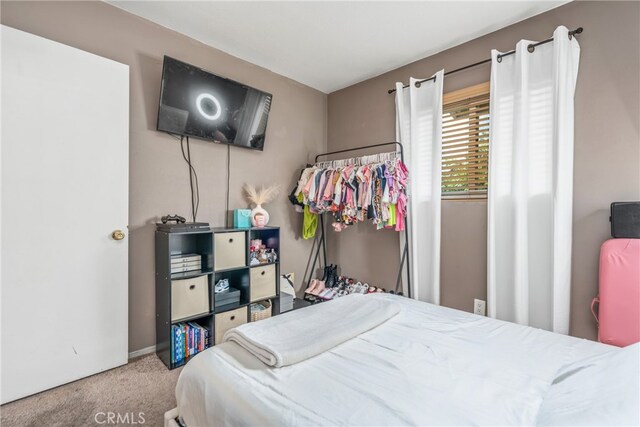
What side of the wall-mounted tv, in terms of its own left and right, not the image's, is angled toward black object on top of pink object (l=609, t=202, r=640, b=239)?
front

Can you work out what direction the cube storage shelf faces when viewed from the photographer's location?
facing the viewer and to the right of the viewer

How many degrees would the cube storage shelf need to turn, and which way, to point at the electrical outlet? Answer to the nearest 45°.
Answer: approximately 45° to its left

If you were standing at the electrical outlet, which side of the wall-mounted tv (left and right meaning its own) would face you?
front

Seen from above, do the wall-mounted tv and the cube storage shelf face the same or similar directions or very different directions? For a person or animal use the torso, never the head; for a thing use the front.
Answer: same or similar directions

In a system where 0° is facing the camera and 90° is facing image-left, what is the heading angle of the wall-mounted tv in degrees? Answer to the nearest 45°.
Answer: approximately 315°

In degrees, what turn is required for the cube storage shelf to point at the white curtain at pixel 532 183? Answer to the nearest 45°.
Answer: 0° — it already faces it

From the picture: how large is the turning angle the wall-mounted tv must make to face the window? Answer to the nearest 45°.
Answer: approximately 45° to its left

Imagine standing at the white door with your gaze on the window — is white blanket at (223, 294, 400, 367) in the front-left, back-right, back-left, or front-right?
front-right

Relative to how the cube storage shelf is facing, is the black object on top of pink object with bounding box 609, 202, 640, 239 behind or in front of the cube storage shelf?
in front

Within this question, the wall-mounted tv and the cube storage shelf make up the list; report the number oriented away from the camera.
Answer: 0

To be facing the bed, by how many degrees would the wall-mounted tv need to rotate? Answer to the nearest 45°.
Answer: approximately 45° to its right

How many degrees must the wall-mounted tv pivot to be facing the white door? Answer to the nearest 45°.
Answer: approximately 135° to its right

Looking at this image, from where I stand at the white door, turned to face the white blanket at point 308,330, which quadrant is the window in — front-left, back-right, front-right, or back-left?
front-left

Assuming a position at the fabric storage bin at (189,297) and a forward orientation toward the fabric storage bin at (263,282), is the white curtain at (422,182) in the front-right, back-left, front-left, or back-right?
front-right
